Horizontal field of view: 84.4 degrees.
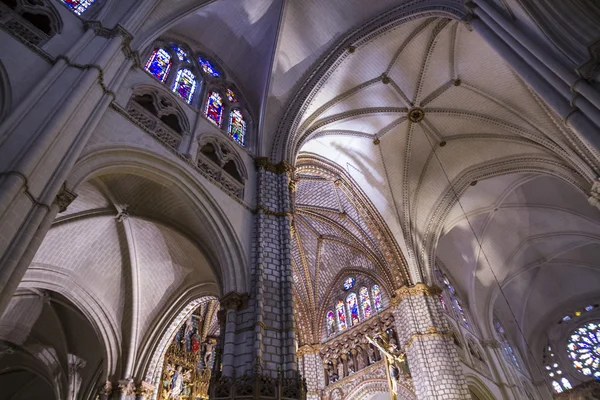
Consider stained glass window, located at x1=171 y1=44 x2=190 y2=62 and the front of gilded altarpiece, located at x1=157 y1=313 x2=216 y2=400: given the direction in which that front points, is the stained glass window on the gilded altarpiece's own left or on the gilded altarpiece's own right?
on the gilded altarpiece's own right

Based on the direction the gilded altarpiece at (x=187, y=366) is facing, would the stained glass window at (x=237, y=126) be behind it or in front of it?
in front

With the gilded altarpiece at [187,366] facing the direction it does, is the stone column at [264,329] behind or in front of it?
in front

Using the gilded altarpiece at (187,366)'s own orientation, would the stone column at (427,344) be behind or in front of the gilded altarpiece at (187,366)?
in front

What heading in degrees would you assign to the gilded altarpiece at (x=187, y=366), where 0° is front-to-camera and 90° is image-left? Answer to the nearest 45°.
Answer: approximately 315°

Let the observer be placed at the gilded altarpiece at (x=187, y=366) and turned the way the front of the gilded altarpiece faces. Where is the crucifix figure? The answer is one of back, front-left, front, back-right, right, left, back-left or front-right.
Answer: front-left

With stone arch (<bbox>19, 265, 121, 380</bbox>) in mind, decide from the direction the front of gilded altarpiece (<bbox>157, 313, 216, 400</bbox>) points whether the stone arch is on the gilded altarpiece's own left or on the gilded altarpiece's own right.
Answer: on the gilded altarpiece's own right
